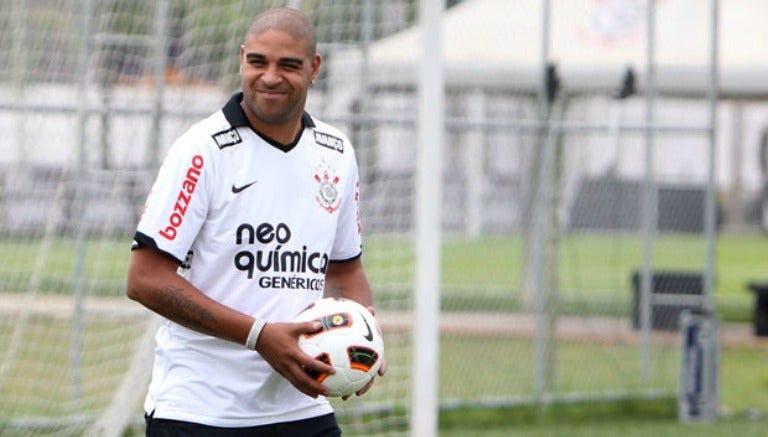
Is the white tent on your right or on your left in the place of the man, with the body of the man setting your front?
on your left

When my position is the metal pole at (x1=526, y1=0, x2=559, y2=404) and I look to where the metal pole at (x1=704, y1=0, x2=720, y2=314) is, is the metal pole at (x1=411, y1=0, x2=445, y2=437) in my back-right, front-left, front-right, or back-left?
back-right

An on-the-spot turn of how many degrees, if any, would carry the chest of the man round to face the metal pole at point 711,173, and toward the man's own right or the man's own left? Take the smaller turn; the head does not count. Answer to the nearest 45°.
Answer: approximately 90° to the man's own left

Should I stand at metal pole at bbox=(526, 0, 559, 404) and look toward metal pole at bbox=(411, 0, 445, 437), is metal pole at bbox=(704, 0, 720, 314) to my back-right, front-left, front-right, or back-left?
back-left

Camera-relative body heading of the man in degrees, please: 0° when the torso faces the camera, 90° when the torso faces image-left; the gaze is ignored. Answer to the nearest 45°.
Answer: approximately 315°
